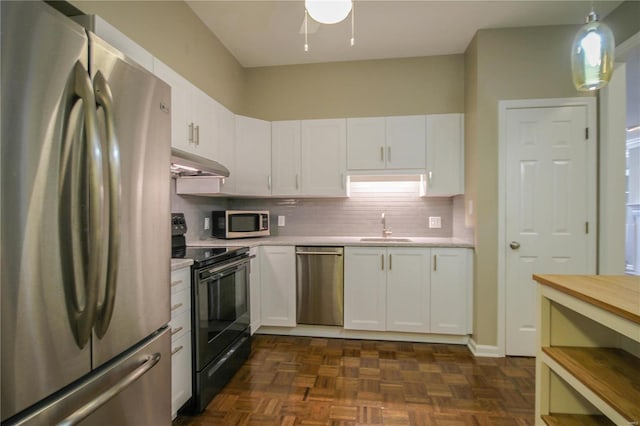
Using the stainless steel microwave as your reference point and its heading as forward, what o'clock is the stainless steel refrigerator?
The stainless steel refrigerator is roughly at 2 o'clock from the stainless steel microwave.

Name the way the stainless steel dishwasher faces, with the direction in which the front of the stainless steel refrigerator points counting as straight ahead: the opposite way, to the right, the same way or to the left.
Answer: to the right

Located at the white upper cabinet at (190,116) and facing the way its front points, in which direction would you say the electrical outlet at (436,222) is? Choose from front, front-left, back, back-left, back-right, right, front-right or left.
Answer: front-left

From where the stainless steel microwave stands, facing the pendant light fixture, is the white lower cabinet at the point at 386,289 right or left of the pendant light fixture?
left

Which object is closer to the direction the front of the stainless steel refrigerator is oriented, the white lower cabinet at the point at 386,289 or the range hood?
the white lower cabinet

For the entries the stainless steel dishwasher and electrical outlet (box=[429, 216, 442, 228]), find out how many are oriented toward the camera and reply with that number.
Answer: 2

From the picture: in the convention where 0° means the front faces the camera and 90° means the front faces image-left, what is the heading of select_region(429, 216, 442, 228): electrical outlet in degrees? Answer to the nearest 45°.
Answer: approximately 0°

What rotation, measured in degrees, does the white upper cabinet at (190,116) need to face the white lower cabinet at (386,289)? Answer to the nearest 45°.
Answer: approximately 45° to its left

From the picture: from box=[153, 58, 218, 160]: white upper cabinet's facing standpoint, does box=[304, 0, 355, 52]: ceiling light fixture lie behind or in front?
in front

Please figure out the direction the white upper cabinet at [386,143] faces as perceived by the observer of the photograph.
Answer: facing the viewer

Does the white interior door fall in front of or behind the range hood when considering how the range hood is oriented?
in front
